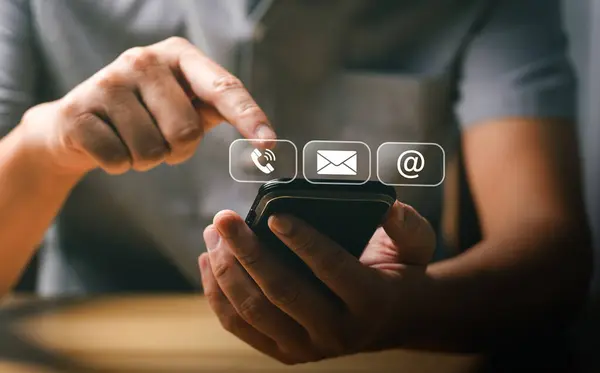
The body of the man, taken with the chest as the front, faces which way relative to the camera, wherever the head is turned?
toward the camera
